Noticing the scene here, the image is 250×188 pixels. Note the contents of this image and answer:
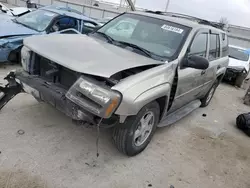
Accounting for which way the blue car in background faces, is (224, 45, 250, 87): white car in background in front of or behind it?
behind

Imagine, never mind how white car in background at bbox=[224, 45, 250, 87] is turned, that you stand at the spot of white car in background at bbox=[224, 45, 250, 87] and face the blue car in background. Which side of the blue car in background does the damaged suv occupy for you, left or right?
left

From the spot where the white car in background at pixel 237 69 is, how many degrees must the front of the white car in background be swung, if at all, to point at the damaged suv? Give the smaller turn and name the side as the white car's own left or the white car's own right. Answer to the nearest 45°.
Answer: approximately 45° to the white car's own left

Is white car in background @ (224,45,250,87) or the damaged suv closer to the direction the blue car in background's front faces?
the damaged suv

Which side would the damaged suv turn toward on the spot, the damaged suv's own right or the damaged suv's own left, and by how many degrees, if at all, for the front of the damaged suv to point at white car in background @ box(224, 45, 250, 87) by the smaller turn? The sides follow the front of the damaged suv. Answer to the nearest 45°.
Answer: approximately 180°

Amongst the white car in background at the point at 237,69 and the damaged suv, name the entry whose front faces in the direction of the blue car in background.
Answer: the white car in background

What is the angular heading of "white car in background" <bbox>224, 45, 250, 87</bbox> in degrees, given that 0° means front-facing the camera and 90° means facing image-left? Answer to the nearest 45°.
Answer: approximately 45°
